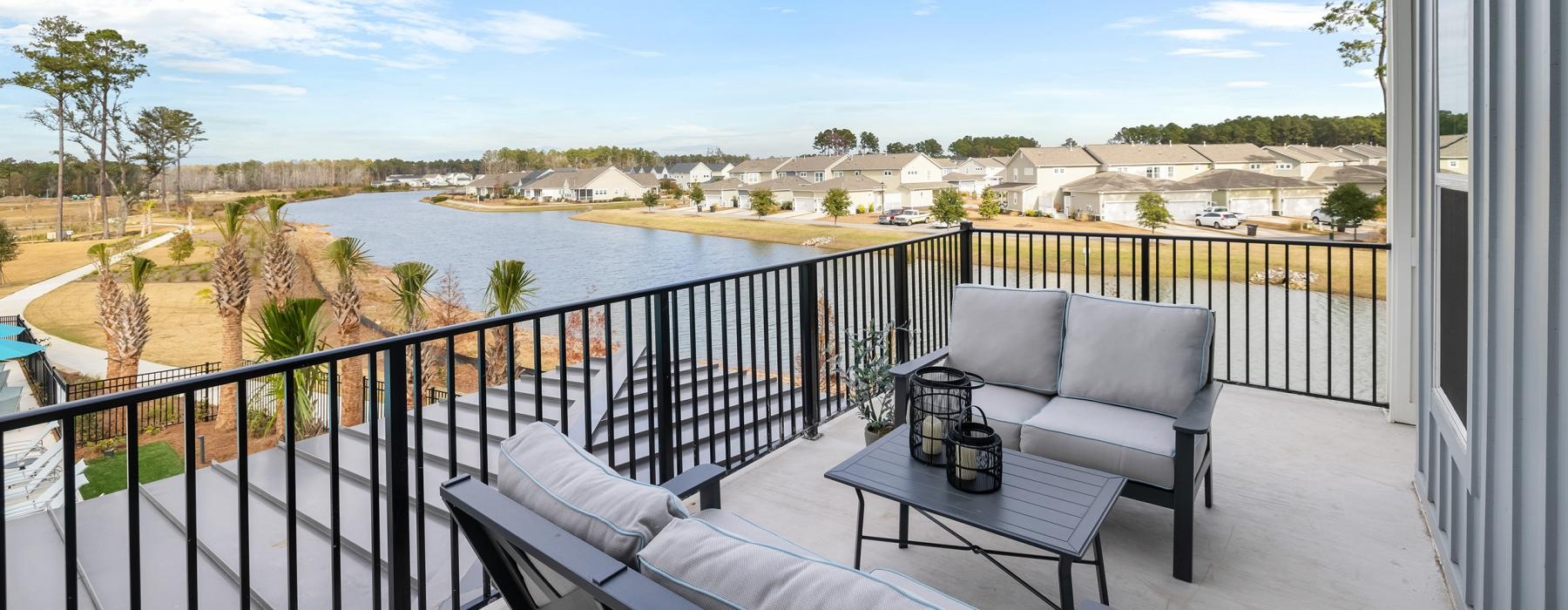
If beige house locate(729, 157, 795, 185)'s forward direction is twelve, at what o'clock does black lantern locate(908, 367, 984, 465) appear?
The black lantern is roughly at 12 o'clock from the beige house.

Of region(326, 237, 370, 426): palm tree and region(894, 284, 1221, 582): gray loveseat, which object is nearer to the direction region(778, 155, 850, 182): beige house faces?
the gray loveseat

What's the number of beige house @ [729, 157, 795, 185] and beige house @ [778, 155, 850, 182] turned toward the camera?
2

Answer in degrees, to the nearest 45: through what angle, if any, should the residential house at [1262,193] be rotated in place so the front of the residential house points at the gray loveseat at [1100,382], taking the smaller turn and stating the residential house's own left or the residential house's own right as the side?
0° — it already faces it

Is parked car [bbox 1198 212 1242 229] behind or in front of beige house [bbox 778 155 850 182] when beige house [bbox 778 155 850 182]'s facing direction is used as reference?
in front

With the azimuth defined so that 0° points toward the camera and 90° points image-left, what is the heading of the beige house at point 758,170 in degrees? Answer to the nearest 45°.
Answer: approximately 0°

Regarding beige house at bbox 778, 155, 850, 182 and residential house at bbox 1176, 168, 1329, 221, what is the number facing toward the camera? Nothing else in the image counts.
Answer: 2
